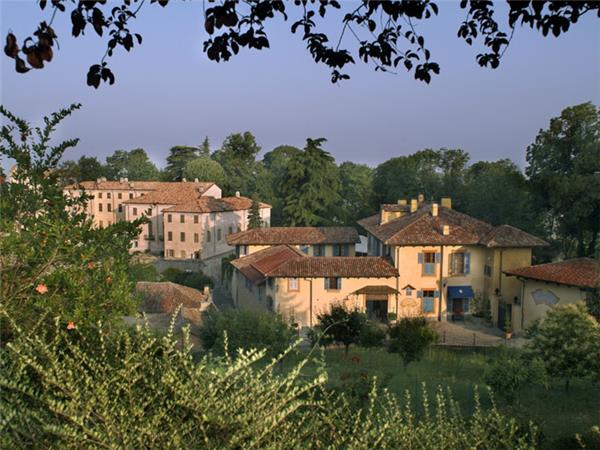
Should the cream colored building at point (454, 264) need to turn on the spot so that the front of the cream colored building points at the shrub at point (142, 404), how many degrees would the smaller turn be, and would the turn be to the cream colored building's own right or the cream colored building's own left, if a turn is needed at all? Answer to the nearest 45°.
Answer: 0° — it already faces it

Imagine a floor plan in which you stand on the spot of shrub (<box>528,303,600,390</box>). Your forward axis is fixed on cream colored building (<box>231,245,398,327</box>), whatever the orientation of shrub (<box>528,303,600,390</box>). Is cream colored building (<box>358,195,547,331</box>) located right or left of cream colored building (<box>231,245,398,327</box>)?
right

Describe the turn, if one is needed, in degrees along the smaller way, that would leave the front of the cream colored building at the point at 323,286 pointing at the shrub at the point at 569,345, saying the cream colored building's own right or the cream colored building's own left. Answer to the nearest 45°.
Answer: approximately 45° to the cream colored building's own left

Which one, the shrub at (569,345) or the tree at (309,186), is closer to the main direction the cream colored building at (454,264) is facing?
the shrub

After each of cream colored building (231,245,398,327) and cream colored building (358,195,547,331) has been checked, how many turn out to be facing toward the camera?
2

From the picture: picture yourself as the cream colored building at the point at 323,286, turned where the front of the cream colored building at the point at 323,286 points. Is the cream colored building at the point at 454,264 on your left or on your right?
on your left

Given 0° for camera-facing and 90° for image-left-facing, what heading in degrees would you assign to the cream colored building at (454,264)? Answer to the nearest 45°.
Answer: approximately 0°

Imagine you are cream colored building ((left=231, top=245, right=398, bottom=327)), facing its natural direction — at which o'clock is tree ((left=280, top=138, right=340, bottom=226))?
The tree is roughly at 6 o'clock from the cream colored building.

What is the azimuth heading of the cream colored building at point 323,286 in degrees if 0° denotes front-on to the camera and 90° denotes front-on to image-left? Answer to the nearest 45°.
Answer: approximately 0°

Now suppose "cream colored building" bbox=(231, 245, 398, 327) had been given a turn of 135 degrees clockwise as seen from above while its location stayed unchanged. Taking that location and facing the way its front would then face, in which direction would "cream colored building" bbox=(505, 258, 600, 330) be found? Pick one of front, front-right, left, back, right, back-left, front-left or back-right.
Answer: back-right
